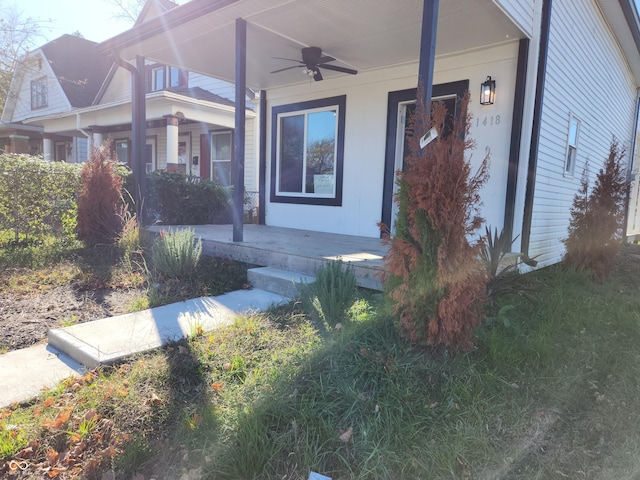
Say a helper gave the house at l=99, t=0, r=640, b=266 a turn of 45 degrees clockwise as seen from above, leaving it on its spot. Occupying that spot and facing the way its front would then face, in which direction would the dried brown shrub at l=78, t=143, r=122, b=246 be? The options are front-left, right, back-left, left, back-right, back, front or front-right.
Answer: front

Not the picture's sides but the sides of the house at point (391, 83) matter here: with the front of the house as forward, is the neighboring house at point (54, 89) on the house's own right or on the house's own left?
on the house's own right

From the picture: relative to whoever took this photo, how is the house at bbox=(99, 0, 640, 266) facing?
facing the viewer and to the left of the viewer

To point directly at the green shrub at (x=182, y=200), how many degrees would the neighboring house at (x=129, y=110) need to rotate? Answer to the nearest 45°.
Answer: approximately 45° to its left

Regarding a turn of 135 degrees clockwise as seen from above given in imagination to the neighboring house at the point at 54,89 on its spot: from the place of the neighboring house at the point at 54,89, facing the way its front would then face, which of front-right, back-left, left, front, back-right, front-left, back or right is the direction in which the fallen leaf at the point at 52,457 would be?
back

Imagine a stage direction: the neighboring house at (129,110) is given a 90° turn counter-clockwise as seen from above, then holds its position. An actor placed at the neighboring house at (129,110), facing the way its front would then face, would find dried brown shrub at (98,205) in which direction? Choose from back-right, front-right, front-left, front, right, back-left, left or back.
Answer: front-right

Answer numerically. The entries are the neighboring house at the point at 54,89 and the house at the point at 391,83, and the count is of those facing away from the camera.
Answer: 0

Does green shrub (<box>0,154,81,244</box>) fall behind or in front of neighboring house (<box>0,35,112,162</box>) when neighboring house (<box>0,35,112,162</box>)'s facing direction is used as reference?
in front

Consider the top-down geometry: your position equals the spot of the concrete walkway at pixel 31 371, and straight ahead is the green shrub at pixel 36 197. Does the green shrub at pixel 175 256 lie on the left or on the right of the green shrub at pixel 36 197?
right

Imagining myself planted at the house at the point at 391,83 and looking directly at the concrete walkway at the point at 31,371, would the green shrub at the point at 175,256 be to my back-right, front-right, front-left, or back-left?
front-right

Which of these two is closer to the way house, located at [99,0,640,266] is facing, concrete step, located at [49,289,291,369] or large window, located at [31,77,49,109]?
the concrete step

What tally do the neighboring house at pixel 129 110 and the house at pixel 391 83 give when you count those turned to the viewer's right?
0

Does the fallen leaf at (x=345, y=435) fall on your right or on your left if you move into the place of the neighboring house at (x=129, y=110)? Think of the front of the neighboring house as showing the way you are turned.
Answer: on your left
